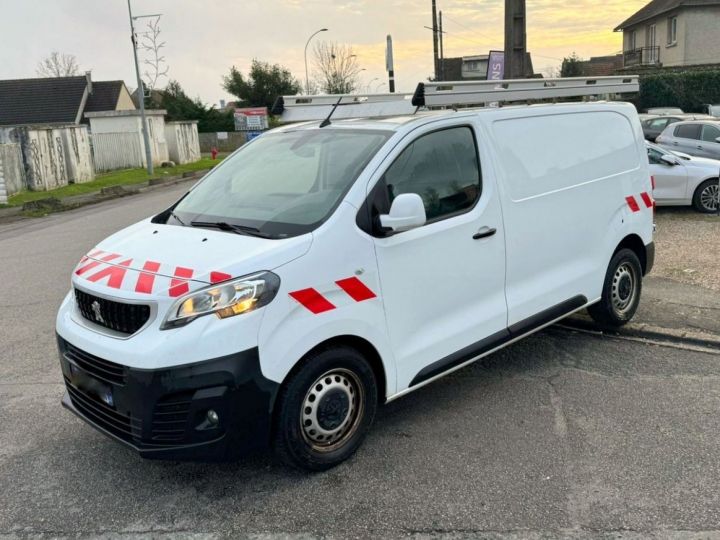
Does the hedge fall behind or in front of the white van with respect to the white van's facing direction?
behind

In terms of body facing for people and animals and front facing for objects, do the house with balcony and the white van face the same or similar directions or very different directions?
same or similar directions

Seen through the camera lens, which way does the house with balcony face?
facing the viewer and to the left of the viewer

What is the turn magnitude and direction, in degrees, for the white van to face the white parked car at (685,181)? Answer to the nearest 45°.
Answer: approximately 180°

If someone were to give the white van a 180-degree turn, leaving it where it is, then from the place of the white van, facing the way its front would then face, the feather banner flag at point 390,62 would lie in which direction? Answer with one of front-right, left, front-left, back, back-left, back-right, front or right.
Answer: front-left

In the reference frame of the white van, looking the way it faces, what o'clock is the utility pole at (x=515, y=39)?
The utility pole is roughly at 5 o'clock from the white van.
